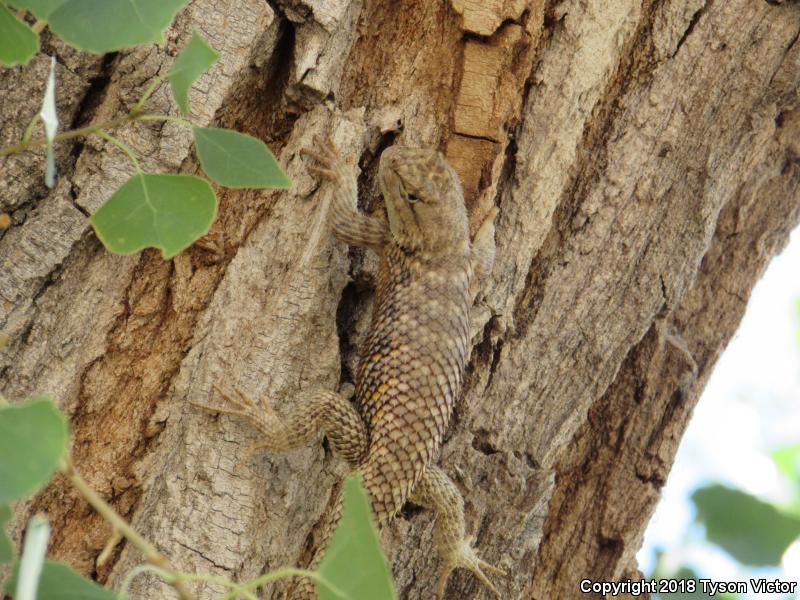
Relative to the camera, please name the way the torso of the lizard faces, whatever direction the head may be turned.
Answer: away from the camera

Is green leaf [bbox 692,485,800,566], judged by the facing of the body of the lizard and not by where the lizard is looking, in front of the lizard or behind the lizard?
in front

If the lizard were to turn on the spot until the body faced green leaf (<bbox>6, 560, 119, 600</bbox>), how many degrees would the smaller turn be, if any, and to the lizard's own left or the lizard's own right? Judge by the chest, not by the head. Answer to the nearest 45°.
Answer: approximately 180°

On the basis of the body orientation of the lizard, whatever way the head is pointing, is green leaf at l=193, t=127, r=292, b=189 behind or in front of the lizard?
behind

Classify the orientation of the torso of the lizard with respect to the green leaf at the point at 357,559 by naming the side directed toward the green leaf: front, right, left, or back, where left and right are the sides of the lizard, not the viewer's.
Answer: back

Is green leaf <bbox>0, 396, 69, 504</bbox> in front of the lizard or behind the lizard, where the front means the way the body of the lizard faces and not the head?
behind
